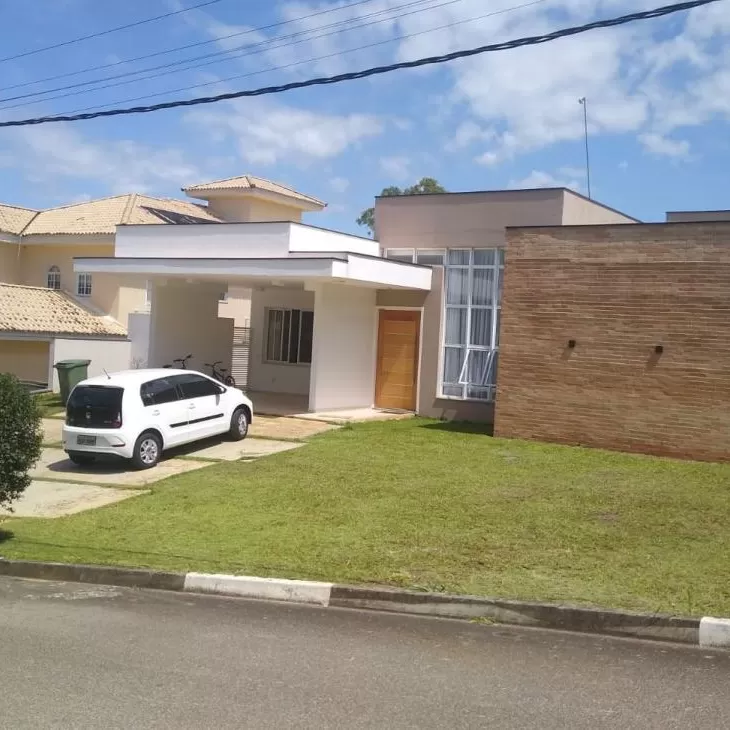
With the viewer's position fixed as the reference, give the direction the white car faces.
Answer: facing away from the viewer and to the right of the viewer

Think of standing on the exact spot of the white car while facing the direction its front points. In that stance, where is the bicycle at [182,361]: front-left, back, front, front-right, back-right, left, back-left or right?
front-left

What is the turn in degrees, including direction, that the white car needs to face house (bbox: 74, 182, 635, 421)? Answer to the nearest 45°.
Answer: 0° — it already faces it

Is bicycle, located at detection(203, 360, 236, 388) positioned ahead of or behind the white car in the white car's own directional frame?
ahead

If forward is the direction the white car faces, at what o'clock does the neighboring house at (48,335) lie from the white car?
The neighboring house is roughly at 10 o'clock from the white car.

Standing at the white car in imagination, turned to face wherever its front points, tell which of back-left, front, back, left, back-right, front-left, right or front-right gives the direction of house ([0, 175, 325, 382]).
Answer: front-left

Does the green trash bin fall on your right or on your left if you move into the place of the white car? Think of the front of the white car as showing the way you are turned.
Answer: on your left

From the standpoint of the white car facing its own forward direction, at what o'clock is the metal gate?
The metal gate is roughly at 11 o'clock from the white car.
